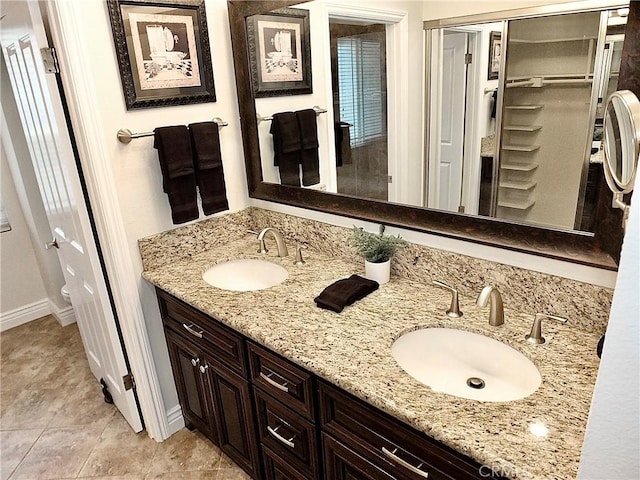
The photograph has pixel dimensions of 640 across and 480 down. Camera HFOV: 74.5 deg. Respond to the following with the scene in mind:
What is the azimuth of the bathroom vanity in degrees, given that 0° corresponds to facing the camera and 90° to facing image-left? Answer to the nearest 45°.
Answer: approximately 45°

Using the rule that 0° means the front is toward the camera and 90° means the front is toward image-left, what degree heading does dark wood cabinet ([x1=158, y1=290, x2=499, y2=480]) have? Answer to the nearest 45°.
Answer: approximately 45°

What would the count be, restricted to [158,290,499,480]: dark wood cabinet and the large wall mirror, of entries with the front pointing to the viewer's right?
0

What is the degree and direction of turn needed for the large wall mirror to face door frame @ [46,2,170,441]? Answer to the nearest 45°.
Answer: approximately 45° to its right

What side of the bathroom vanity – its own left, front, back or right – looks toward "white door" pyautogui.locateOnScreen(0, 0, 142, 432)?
right

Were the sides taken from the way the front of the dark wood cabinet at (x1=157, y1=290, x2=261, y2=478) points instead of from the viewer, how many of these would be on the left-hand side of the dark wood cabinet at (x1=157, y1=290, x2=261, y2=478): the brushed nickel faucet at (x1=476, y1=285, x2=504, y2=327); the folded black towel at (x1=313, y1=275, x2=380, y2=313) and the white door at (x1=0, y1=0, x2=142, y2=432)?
2

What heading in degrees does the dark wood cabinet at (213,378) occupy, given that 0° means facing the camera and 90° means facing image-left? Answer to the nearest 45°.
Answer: approximately 45°
